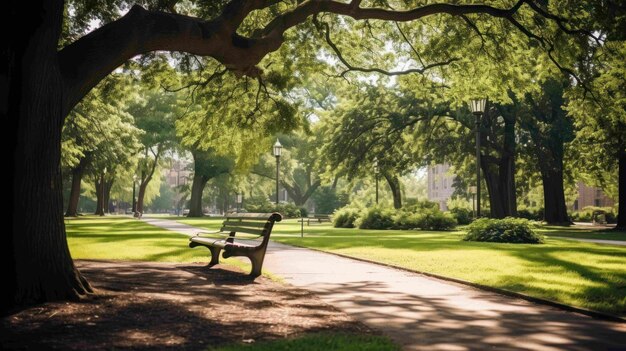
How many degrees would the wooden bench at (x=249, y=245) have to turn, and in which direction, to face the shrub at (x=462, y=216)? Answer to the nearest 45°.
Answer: approximately 180°

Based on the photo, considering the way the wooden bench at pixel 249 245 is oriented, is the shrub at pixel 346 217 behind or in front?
behind

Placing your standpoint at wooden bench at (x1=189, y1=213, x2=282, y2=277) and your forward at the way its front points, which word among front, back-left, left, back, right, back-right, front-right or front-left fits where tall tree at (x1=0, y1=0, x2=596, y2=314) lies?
front

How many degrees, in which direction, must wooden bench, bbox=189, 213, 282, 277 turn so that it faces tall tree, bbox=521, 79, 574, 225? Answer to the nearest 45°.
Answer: approximately 180°

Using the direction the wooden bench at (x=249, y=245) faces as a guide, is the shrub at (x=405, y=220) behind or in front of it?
behind

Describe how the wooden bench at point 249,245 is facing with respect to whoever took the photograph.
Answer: facing the viewer and to the left of the viewer

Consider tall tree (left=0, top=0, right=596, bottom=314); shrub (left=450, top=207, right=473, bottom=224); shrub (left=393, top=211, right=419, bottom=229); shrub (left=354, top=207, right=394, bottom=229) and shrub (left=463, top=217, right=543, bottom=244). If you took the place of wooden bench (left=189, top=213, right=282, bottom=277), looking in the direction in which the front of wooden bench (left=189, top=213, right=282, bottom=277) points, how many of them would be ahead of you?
1

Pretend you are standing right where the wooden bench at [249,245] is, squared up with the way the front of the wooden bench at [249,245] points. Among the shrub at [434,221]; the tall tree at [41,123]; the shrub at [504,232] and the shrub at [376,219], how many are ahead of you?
1

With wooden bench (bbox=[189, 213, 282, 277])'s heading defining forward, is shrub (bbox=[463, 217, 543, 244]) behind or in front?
behind

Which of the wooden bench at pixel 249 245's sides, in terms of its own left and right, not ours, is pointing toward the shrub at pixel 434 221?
back
